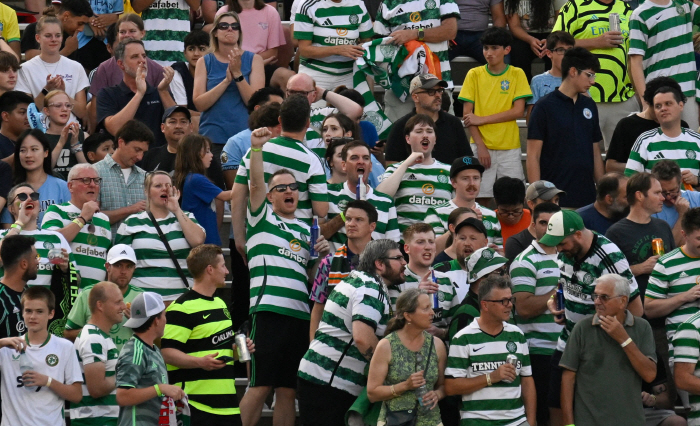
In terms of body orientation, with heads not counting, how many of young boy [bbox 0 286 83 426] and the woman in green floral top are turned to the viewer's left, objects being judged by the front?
0

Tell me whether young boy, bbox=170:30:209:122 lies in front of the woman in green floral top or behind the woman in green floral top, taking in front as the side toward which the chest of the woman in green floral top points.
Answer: behind

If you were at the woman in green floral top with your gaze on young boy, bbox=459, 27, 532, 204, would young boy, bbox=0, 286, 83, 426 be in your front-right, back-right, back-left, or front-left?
back-left

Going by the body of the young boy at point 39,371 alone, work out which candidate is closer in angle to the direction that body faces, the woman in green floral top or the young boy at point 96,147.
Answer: the woman in green floral top

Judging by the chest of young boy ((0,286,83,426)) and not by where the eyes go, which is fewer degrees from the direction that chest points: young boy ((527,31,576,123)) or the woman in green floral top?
the woman in green floral top

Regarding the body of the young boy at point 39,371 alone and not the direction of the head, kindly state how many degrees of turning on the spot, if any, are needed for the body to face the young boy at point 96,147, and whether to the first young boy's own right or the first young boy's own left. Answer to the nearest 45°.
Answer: approximately 180°

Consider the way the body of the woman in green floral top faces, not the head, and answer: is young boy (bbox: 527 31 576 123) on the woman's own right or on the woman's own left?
on the woman's own left

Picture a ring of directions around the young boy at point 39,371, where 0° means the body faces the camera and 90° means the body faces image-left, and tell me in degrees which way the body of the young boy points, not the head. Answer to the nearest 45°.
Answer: approximately 0°

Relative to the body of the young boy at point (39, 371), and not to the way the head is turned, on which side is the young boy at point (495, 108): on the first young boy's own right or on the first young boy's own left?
on the first young boy's own left
